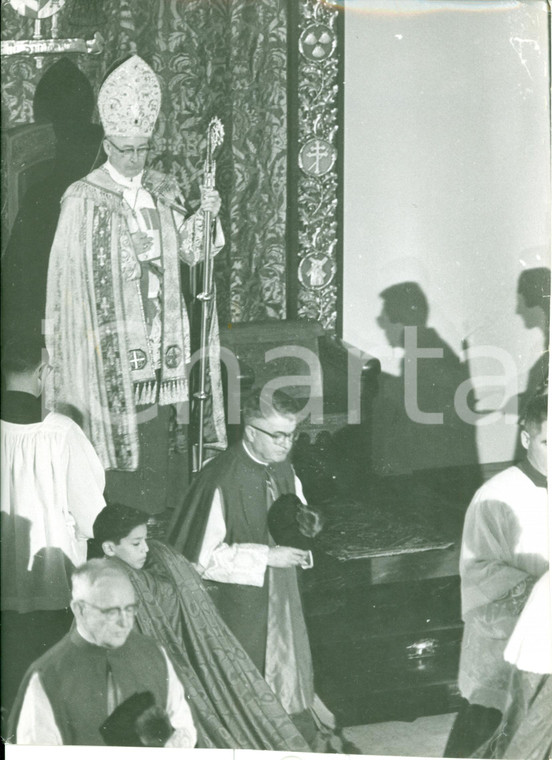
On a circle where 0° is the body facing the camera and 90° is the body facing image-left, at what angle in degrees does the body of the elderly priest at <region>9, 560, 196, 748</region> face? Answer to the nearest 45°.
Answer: approximately 315°

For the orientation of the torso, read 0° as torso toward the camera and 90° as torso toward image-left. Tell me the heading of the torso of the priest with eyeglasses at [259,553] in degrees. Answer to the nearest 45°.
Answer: approximately 315°

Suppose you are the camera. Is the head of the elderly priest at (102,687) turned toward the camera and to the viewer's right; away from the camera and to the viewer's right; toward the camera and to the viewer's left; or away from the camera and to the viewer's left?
toward the camera and to the viewer's right

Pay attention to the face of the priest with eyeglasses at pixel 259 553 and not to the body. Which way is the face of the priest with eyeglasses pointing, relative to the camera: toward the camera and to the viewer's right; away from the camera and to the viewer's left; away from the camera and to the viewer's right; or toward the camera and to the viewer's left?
toward the camera and to the viewer's right

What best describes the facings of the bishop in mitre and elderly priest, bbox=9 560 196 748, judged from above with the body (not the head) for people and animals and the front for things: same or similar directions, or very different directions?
same or similar directions

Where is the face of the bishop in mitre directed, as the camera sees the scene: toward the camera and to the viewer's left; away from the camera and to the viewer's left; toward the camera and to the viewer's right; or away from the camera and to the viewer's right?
toward the camera and to the viewer's right

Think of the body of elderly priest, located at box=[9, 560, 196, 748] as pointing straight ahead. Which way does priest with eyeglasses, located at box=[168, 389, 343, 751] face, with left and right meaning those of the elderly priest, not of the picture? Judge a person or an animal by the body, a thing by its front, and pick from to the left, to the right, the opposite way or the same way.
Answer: the same way

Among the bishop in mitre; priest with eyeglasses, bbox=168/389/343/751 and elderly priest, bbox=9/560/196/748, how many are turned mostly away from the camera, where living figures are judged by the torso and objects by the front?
0

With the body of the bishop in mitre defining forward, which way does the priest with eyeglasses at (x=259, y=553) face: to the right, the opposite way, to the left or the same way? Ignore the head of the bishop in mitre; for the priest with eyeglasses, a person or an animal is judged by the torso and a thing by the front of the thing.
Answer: the same way
